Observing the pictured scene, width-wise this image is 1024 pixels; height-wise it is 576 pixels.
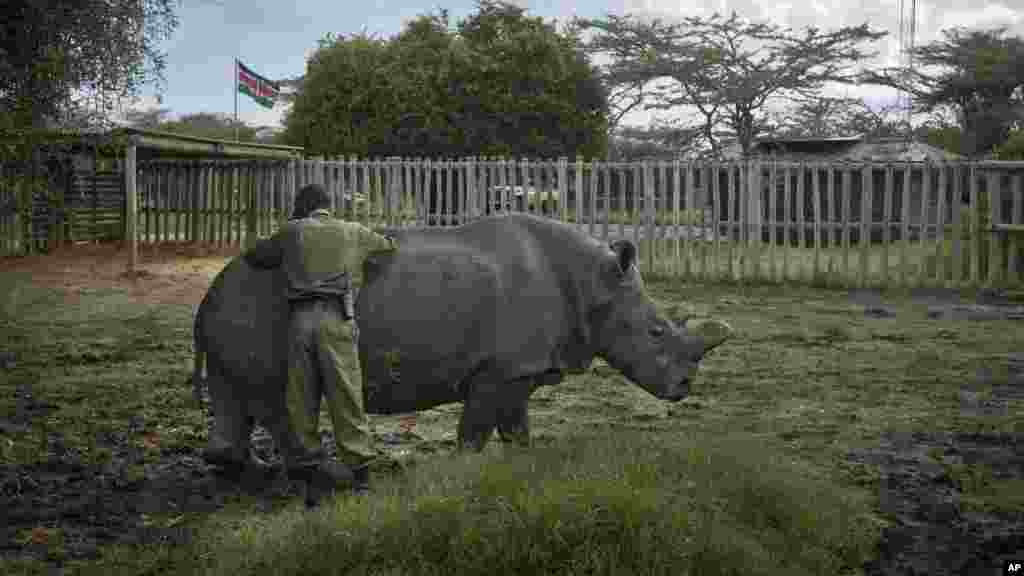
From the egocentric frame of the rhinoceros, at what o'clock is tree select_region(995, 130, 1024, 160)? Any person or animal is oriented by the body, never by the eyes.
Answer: The tree is roughly at 10 o'clock from the rhinoceros.

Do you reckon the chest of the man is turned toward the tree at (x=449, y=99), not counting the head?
yes

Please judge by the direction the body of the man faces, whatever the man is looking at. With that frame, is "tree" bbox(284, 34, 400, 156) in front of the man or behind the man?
in front

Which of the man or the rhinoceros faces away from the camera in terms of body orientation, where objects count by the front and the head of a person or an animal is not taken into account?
the man

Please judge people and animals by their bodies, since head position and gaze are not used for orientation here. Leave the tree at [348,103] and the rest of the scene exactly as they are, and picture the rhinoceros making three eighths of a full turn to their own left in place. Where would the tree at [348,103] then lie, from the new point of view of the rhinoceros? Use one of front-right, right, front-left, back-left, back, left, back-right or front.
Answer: front-right

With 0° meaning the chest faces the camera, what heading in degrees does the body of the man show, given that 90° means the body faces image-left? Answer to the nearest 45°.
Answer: approximately 180°

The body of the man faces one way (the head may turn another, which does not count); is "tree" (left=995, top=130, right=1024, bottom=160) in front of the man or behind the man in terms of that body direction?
in front

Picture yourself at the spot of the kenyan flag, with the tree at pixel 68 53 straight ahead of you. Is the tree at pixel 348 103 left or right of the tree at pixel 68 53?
left

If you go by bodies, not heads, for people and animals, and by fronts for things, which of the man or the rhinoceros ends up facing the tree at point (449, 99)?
the man

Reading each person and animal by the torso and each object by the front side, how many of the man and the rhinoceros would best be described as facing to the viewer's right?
1

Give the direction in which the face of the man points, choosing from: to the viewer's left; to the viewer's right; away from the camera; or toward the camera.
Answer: away from the camera

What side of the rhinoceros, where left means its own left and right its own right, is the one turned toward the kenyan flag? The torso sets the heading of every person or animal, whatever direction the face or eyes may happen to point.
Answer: left

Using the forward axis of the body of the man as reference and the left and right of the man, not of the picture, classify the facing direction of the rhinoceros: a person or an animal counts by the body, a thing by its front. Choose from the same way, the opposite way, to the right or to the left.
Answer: to the right

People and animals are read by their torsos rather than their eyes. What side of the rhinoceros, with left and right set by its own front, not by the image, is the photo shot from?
right
